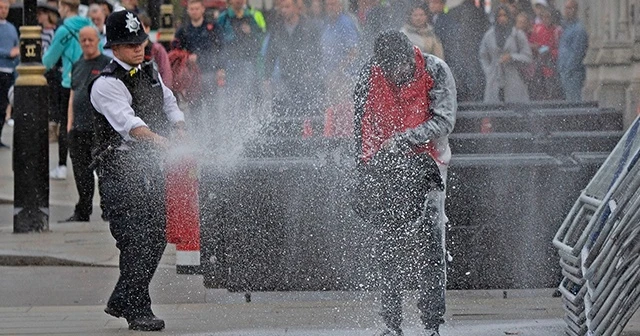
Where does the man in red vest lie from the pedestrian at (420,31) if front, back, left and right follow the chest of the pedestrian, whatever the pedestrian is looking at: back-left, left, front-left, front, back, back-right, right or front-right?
front

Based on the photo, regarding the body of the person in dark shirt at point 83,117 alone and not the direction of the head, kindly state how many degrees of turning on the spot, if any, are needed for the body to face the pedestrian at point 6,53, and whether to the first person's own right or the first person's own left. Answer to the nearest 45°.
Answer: approximately 180°

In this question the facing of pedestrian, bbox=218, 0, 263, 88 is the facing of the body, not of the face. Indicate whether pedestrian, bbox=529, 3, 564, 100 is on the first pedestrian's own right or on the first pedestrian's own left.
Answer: on the first pedestrian's own left

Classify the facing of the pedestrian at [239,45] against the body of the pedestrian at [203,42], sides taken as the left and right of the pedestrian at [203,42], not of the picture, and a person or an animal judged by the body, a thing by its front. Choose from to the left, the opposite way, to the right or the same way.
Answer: the same way

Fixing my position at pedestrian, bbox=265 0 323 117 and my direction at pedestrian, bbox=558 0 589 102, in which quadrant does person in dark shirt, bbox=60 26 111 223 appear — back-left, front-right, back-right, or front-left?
back-right

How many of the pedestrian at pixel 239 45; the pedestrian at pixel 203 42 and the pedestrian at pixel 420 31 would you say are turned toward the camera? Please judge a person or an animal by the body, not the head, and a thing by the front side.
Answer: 3

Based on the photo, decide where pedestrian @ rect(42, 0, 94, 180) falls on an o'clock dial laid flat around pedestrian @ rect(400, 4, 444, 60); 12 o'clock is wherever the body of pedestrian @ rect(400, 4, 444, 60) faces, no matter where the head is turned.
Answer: pedestrian @ rect(42, 0, 94, 180) is roughly at 3 o'clock from pedestrian @ rect(400, 4, 444, 60).

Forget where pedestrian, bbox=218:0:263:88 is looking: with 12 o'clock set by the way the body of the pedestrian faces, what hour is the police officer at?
The police officer is roughly at 12 o'clock from the pedestrian.

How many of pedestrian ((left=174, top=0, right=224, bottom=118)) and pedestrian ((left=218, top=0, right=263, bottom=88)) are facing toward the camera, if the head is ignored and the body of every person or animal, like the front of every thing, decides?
2

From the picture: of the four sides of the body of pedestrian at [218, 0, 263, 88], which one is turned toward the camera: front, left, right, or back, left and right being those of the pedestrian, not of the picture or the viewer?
front

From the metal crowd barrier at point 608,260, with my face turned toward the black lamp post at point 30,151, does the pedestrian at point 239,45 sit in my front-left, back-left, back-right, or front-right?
front-right

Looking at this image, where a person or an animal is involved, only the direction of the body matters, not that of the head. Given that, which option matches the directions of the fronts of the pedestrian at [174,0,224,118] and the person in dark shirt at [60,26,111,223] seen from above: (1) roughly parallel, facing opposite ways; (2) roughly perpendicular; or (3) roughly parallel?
roughly parallel

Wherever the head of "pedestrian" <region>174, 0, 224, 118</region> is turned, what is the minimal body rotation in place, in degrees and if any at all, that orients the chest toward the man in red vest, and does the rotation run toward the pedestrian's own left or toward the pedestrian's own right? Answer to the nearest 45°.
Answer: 0° — they already face them

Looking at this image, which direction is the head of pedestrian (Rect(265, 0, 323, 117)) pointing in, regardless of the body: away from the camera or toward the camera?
toward the camera

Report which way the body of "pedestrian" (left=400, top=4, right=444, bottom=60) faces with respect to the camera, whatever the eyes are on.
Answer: toward the camera
